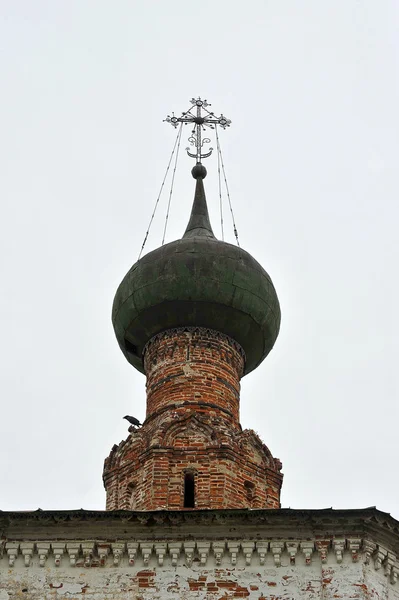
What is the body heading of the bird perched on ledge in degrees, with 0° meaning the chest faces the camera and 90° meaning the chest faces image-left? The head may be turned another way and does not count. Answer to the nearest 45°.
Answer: approximately 90°
